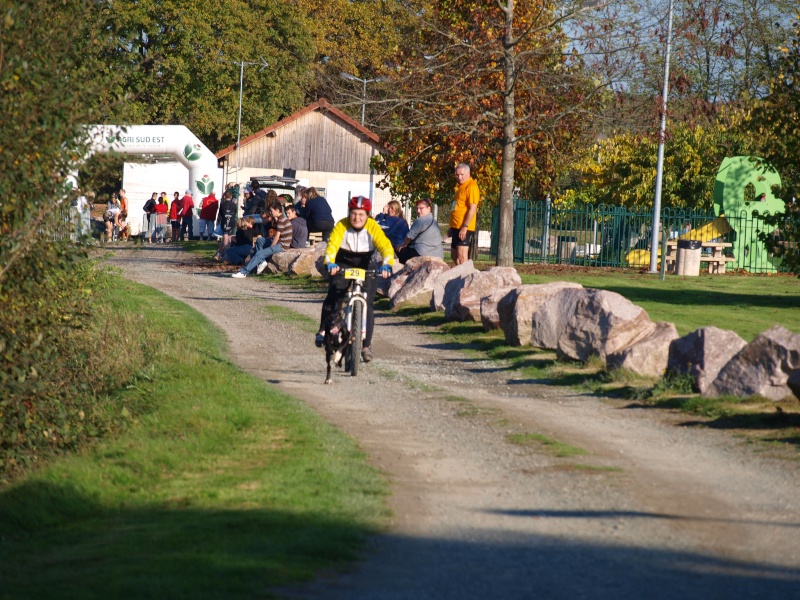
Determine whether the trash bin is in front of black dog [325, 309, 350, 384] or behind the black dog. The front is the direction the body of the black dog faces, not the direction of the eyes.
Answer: behind

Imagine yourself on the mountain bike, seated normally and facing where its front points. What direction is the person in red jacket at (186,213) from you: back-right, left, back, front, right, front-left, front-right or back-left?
back

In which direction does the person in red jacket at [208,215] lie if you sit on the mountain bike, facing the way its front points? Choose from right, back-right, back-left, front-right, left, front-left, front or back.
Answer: back

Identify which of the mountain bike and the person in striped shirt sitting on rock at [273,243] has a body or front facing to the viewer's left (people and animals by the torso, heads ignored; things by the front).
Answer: the person in striped shirt sitting on rock

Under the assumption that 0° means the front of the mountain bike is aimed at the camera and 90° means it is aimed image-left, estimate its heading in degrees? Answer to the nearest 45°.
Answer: approximately 0°

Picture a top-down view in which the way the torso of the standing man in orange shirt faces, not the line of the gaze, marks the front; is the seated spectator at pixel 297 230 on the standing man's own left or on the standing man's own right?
on the standing man's own right

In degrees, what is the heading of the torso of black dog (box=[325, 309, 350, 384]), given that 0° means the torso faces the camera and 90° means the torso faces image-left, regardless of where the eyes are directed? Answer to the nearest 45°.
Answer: approximately 0°

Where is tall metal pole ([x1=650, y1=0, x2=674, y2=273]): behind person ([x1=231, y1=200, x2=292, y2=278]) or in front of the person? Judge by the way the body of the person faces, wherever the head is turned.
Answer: behind

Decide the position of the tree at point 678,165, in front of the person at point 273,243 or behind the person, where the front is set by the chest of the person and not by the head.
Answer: behind

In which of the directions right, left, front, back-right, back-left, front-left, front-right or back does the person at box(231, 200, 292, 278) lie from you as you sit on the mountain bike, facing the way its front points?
back
